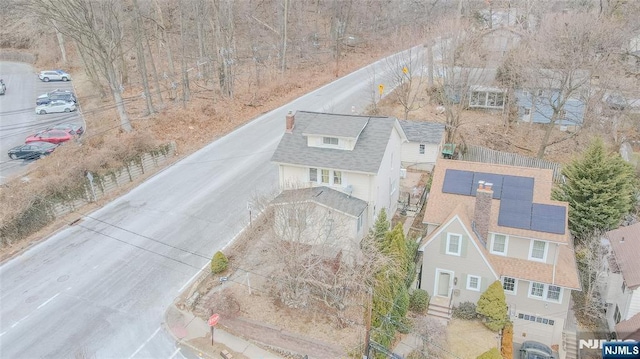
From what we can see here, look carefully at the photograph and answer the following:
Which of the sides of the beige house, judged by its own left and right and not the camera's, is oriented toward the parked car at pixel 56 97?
right

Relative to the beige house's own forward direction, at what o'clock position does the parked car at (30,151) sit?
The parked car is roughly at 3 o'clock from the beige house.

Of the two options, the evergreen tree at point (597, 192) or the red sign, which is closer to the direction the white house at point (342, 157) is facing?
the red sign

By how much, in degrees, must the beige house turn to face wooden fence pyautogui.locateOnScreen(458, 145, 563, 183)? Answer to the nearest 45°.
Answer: approximately 180°

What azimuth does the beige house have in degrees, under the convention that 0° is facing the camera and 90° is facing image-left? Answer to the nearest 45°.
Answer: approximately 0°

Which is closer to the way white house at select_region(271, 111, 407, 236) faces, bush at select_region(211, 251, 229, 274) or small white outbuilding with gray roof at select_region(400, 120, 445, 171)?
the bush

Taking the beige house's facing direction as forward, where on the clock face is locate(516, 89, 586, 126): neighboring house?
The neighboring house is roughly at 6 o'clock from the beige house.
